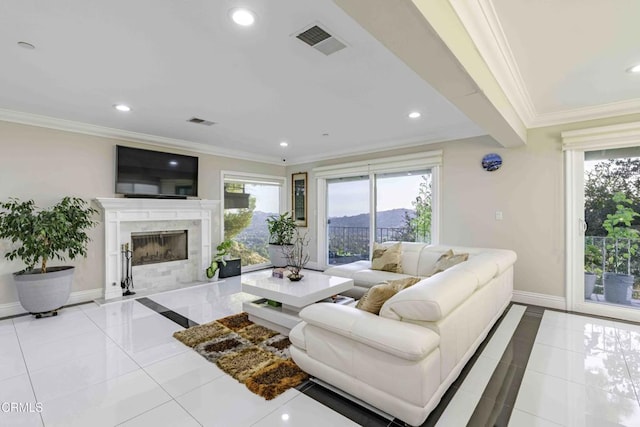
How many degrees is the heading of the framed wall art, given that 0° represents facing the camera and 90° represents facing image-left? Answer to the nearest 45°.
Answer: approximately 45°

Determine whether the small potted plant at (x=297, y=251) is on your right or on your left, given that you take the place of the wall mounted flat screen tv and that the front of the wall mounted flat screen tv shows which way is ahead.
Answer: on your left

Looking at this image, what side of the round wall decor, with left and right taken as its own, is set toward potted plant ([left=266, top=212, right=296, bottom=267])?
right

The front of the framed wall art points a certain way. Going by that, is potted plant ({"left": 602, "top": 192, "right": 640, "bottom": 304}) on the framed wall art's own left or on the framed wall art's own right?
on the framed wall art's own left

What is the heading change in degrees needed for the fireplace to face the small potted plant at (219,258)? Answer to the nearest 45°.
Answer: approximately 45° to its left

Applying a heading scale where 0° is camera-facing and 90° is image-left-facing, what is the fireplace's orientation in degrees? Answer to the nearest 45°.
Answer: approximately 315°

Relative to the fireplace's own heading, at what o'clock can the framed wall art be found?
The framed wall art is roughly at 10 o'clock from the fireplace.
